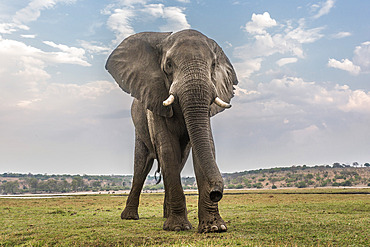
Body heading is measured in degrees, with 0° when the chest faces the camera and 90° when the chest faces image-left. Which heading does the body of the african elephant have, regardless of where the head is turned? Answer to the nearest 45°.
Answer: approximately 315°
